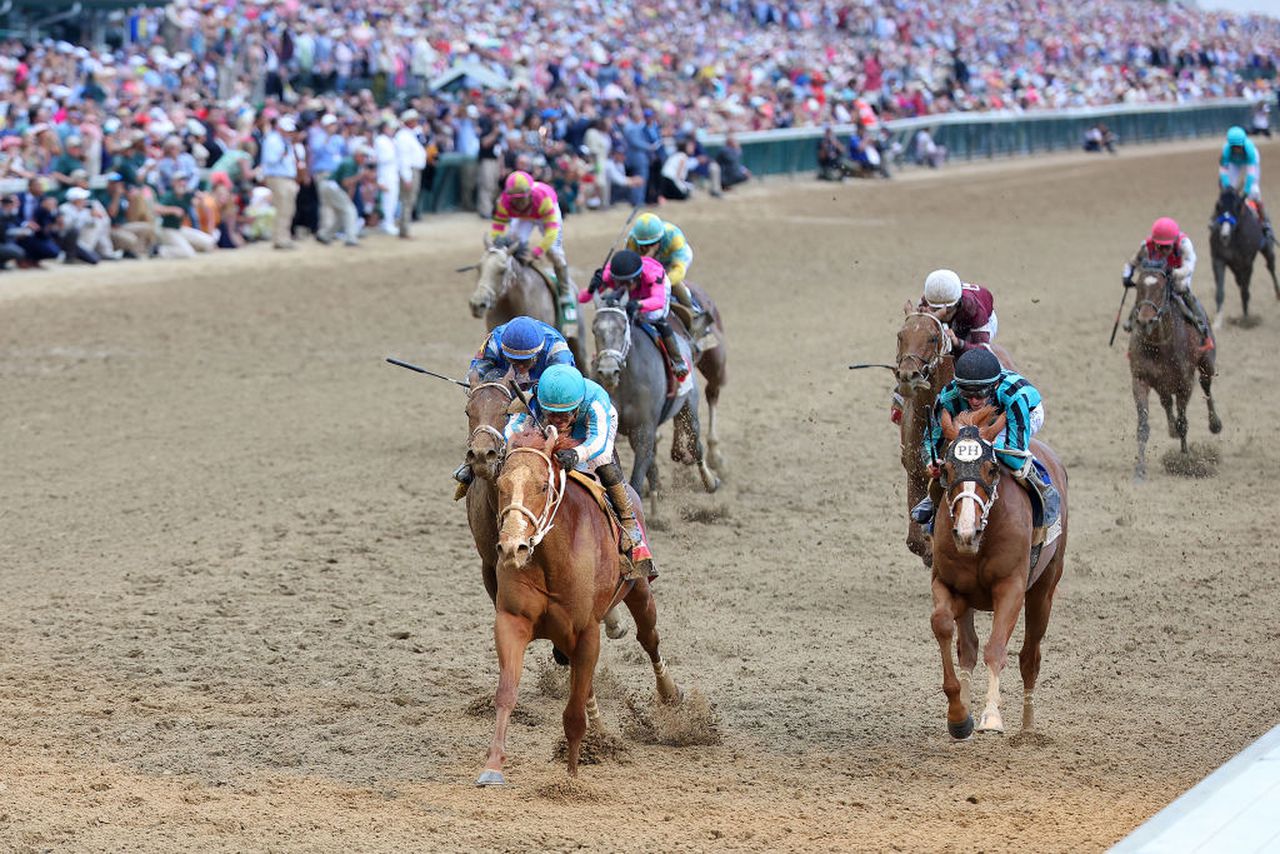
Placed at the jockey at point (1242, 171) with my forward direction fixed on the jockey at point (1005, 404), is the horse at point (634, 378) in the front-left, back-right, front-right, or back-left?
front-right

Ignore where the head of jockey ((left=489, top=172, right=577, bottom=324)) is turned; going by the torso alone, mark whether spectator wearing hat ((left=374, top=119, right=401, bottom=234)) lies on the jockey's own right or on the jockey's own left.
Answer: on the jockey's own right

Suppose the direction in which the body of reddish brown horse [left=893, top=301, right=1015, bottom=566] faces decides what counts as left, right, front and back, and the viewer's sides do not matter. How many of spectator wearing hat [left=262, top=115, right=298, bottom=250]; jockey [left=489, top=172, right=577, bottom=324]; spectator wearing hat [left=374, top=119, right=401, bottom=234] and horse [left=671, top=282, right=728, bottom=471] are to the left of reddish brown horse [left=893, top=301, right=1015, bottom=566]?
0

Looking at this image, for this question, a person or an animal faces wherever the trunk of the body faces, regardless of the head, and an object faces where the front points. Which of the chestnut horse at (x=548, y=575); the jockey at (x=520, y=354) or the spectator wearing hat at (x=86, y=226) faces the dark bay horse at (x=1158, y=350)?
the spectator wearing hat

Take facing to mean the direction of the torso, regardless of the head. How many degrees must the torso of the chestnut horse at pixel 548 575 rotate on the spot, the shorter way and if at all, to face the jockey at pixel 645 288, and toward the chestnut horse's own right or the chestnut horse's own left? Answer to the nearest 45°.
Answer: approximately 135° to the chestnut horse's own right

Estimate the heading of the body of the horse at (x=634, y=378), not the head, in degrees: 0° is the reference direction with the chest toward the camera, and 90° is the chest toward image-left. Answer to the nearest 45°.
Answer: approximately 45°

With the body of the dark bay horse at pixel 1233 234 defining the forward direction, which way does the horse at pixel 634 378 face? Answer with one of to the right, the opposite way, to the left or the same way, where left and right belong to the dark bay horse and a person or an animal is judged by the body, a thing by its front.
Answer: the same way

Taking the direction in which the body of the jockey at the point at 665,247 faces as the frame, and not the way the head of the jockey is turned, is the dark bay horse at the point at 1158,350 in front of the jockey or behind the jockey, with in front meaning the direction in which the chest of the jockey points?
behind

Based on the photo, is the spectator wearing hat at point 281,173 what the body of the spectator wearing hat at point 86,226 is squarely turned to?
no

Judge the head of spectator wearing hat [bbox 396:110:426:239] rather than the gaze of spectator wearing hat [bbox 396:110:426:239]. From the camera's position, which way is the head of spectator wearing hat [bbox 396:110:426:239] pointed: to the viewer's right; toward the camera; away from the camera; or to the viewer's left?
toward the camera

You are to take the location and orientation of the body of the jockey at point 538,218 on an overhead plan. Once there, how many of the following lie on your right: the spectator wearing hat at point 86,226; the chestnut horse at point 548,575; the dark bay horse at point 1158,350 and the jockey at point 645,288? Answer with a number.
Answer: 1

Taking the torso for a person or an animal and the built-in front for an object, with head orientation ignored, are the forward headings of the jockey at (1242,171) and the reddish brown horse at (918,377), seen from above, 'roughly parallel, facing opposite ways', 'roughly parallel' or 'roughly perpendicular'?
roughly parallel

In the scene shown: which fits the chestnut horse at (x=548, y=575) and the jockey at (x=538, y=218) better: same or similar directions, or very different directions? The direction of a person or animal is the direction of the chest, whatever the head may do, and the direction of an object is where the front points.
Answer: same or similar directions

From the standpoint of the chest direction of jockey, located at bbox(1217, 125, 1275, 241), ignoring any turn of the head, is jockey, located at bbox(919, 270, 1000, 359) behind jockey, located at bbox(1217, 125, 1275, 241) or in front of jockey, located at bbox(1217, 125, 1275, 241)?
in front
